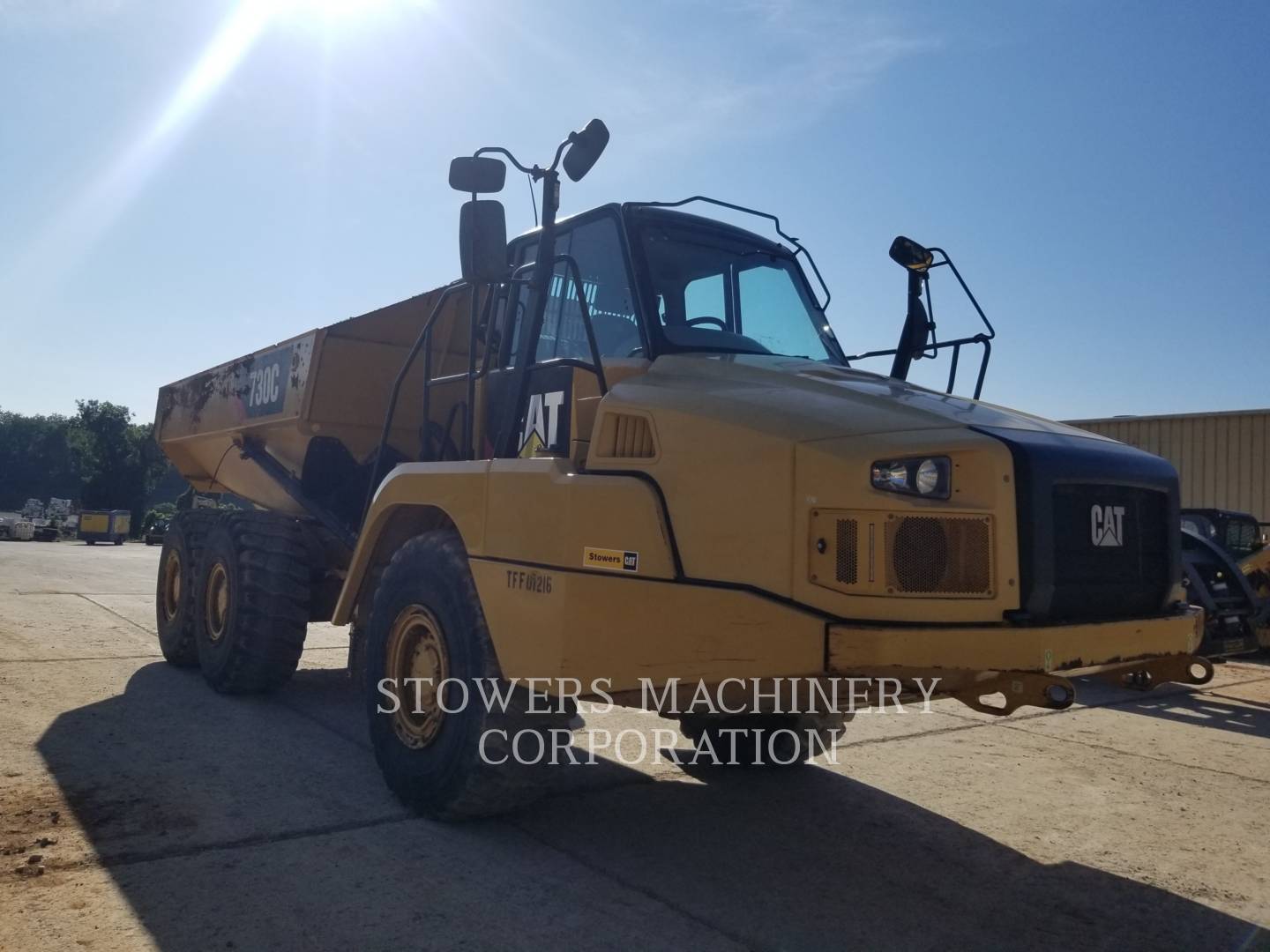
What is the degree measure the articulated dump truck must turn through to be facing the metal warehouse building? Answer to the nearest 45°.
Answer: approximately 90° to its left

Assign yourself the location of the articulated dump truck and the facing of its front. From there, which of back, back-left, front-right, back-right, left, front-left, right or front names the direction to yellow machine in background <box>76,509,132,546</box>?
back
